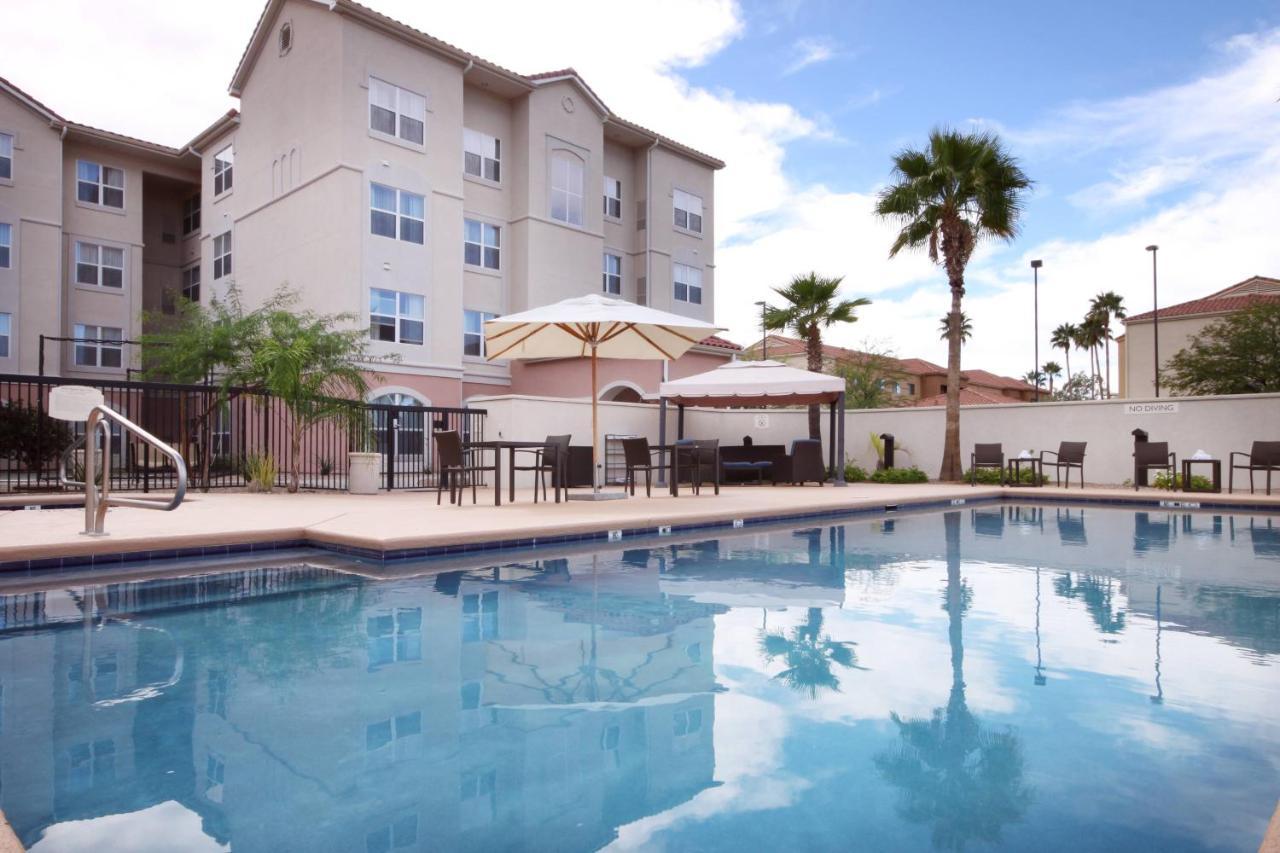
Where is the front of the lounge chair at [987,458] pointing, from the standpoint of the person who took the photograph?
facing the viewer

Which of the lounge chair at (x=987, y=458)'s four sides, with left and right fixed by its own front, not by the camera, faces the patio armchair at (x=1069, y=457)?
left

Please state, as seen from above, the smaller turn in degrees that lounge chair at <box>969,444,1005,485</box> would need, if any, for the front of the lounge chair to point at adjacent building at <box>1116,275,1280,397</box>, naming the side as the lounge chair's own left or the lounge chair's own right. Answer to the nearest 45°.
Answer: approximately 180°

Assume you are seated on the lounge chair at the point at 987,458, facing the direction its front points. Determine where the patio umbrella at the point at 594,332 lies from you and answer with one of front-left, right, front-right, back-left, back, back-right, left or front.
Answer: front-right

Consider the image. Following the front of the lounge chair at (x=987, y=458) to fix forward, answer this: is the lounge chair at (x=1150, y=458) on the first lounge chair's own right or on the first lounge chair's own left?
on the first lounge chair's own left

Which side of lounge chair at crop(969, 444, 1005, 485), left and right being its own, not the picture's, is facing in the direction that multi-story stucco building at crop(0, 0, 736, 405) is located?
right

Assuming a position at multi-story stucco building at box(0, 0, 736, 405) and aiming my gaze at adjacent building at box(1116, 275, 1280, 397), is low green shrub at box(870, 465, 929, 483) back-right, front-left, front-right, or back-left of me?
front-right

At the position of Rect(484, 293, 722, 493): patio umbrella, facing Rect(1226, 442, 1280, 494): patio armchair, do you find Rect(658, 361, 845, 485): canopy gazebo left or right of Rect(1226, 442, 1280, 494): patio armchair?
left

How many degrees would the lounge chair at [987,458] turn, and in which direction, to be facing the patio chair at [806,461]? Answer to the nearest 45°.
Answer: approximately 45° to its right

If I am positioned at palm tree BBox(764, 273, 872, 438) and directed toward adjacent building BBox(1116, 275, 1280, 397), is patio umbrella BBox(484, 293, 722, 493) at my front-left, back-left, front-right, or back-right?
back-right

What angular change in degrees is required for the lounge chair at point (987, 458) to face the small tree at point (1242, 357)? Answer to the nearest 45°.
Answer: approximately 135° to its left

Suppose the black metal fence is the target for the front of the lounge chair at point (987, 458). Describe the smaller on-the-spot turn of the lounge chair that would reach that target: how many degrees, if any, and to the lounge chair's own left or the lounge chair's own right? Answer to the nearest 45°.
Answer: approximately 45° to the lounge chair's own right
